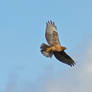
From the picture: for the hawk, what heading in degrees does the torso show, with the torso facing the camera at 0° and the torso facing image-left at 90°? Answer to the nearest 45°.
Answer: approximately 270°
